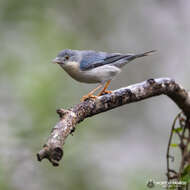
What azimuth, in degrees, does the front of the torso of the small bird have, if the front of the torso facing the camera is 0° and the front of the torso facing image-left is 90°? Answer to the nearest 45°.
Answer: approximately 90°
